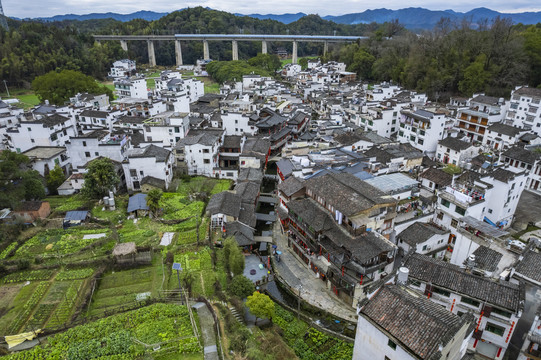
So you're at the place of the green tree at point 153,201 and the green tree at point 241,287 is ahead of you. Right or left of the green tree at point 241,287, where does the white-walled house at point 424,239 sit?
left

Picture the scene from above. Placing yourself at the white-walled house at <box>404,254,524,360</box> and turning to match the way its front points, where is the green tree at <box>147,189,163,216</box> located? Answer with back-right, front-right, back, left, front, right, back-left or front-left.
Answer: right

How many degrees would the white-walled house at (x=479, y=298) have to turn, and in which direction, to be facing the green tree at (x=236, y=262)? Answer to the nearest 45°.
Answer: approximately 90° to its right

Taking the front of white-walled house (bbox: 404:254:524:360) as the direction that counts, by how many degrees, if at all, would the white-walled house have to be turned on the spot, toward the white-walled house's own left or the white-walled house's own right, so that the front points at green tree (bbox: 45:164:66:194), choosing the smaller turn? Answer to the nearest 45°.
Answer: approximately 90° to the white-walled house's own right

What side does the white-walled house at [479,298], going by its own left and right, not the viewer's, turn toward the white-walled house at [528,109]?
back

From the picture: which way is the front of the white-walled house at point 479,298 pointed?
toward the camera

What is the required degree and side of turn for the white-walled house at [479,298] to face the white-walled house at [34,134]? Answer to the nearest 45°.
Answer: approximately 90° to its right

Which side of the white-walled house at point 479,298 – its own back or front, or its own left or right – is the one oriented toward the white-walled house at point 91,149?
right

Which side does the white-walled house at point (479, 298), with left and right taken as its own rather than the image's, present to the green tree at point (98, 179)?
right

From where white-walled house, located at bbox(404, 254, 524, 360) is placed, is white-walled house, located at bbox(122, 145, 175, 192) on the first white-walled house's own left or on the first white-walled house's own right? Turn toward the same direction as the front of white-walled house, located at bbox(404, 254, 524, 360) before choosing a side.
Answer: on the first white-walled house's own right

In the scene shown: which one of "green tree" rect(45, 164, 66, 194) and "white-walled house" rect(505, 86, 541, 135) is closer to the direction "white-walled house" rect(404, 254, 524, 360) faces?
the green tree

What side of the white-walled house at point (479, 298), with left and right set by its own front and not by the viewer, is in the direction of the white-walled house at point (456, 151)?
back
